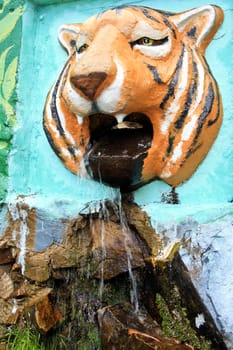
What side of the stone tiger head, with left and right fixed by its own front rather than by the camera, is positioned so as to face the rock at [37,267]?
right

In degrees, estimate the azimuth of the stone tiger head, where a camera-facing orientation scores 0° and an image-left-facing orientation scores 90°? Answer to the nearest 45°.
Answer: approximately 45°

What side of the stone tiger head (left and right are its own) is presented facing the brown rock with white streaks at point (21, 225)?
right
